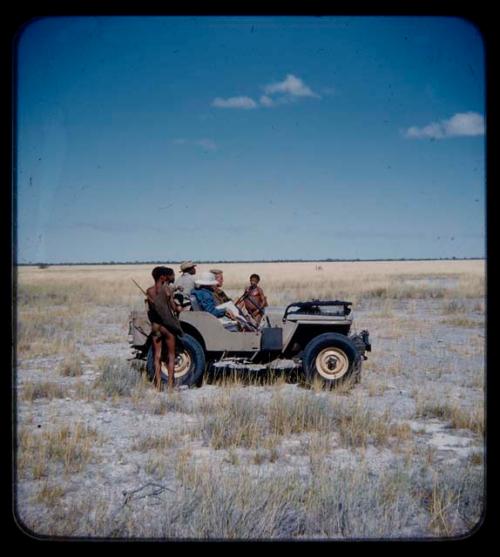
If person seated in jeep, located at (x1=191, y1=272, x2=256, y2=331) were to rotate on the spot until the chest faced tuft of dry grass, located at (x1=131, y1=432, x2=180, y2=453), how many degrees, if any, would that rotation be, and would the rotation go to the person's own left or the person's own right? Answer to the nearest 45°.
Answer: approximately 90° to the person's own right

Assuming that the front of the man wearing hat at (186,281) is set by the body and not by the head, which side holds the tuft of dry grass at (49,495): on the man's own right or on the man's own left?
on the man's own right

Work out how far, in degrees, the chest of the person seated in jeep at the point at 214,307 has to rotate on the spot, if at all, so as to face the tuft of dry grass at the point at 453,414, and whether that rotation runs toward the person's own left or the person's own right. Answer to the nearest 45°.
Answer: approximately 45° to the person's own right

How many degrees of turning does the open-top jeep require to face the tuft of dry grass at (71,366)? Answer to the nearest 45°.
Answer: approximately 135° to its left

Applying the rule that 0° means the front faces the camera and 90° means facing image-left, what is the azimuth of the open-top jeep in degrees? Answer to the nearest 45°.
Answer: approximately 270°

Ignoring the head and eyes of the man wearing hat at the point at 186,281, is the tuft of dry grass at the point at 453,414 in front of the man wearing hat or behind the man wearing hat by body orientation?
in front

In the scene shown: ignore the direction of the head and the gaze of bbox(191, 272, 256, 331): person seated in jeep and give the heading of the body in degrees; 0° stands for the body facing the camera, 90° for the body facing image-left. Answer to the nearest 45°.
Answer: approximately 270°

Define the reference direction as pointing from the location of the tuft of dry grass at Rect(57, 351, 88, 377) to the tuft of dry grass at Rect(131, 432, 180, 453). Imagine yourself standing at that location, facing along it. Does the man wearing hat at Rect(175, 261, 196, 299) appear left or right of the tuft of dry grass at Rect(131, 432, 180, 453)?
left

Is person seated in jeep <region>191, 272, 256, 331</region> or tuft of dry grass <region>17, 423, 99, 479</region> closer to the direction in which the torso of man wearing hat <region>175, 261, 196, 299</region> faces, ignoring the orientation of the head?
the person seated in jeep

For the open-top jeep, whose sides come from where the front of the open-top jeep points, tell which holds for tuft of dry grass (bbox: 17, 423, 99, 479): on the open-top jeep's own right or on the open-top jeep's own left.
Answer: on the open-top jeep's own right
